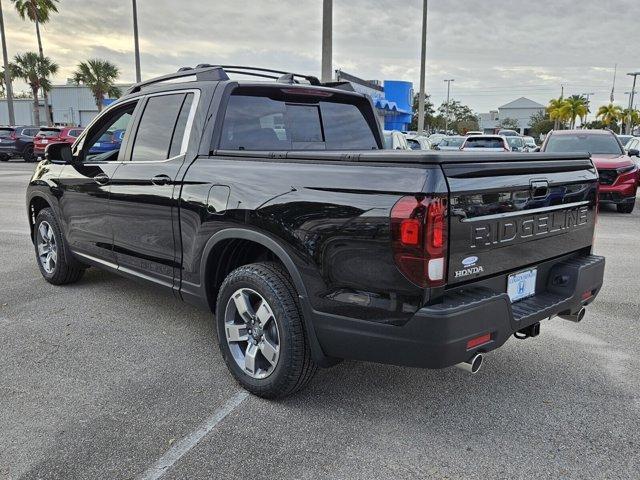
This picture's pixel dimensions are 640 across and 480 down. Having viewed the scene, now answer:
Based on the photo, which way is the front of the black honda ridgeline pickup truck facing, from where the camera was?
facing away from the viewer and to the left of the viewer

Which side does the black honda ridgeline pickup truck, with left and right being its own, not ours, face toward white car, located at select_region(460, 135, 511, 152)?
right

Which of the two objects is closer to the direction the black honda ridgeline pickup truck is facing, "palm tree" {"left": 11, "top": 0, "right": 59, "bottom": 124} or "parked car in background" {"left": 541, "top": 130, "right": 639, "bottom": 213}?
the palm tree
